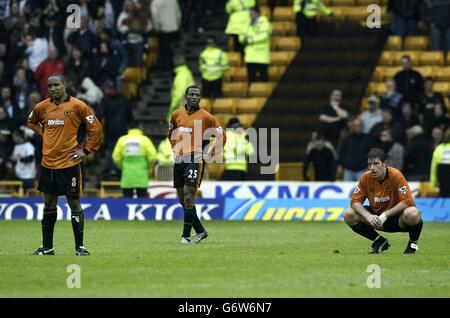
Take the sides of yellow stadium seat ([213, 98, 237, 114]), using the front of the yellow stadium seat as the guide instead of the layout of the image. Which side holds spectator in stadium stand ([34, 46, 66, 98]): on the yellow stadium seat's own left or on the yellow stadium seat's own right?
on the yellow stadium seat's own right

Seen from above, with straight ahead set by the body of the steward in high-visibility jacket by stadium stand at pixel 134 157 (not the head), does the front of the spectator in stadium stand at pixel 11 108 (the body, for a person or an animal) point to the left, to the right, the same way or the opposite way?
the opposite way

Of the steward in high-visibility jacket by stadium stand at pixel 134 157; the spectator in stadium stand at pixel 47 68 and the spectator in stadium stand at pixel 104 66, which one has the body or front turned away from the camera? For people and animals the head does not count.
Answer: the steward in high-visibility jacket by stadium stand at pixel 134 157

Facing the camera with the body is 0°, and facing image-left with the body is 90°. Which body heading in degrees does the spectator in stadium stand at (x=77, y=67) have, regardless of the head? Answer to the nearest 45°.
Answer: approximately 0°

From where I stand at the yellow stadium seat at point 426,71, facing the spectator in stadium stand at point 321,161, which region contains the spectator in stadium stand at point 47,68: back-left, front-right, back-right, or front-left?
front-right

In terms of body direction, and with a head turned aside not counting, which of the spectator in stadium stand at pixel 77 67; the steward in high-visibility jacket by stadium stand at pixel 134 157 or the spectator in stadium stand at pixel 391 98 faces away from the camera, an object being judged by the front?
the steward in high-visibility jacket by stadium stand at pixel 134 157

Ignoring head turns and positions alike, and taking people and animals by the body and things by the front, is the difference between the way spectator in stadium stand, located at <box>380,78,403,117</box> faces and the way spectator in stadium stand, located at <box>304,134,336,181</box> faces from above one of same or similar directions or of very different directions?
same or similar directions

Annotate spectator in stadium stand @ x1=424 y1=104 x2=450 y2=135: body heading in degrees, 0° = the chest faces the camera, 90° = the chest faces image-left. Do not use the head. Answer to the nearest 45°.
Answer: approximately 0°

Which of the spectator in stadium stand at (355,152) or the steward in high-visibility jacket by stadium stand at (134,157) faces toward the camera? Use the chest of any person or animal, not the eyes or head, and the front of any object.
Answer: the spectator in stadium stand at (355,152)

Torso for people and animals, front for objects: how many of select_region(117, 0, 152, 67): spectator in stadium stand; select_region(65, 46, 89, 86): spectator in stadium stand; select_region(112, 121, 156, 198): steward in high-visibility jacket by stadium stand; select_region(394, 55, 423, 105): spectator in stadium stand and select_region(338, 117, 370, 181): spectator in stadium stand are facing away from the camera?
1

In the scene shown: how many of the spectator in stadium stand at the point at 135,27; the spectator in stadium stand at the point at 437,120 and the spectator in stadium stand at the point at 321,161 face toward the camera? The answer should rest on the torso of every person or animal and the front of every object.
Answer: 3

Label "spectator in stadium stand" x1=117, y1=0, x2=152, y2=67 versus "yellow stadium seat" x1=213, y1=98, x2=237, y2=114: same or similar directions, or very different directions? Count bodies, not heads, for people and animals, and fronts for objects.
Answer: same or similar directions
